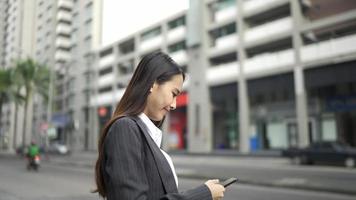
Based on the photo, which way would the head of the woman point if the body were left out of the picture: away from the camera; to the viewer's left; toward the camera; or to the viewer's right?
to the viewer's right

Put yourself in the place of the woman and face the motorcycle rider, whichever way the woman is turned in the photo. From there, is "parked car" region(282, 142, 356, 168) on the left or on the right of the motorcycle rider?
right

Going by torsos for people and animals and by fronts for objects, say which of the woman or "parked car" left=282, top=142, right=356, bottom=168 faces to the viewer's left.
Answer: the parked car

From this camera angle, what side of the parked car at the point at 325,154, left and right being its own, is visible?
left

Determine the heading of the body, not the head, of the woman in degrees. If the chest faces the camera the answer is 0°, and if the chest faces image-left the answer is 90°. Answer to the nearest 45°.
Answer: approximately 270°

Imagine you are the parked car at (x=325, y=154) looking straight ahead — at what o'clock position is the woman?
The woman is roughly at 9 o'clock from the parked car.

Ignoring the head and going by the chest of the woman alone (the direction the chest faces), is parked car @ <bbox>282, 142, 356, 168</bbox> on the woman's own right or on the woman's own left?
on the woman's own left

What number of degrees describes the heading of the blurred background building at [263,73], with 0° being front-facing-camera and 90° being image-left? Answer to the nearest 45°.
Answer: approximately 45°

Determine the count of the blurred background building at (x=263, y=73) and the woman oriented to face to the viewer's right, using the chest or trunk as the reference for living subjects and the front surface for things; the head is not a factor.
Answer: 1

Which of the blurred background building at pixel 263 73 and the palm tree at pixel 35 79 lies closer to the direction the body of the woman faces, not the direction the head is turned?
the blurred background building

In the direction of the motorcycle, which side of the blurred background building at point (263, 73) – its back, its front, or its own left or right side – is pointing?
front

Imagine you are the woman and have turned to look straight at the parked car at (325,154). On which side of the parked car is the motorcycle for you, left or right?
left

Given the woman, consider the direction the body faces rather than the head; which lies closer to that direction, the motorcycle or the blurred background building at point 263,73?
the blurred background building
